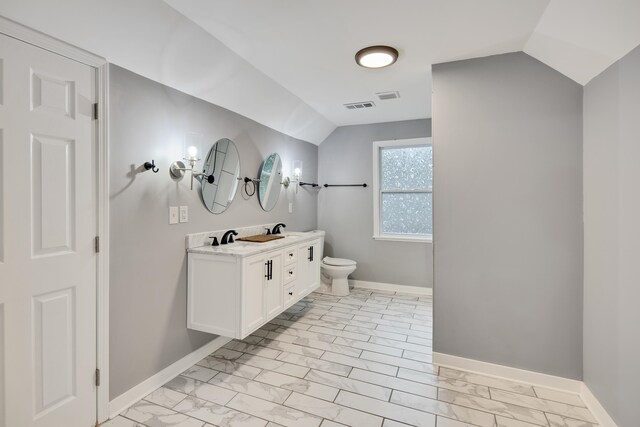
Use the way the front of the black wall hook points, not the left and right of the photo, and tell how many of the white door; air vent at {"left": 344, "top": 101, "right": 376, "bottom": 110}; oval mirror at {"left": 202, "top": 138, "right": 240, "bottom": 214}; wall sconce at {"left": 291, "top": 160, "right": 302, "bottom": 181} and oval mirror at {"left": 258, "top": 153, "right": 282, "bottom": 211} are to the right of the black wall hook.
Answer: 1

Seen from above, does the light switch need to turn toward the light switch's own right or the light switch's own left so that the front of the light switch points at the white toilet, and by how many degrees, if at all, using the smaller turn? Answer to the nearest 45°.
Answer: approximately 90° to the light switch's own left

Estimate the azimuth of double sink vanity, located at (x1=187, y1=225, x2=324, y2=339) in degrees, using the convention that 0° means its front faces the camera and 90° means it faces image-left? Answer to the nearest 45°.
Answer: approximately 315°

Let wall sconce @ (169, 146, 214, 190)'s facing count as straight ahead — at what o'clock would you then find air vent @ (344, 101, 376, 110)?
The air vent is roughly at 10 o'clock from the wall sconce.

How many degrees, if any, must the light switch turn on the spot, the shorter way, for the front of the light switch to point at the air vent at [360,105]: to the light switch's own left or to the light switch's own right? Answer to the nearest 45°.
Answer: approximately 45° to the light switch's own left

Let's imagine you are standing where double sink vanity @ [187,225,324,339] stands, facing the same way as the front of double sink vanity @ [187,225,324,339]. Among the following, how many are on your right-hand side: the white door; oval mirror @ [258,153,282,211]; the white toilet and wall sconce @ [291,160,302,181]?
1

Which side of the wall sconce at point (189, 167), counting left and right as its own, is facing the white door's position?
right

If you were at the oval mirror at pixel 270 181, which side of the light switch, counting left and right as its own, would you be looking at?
left

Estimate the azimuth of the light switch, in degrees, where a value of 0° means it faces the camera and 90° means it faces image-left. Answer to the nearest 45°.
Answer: approximately 315°

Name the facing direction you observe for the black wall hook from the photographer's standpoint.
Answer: facing the viewer and to the right of the viewer

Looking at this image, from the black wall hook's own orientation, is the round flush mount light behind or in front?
in front
